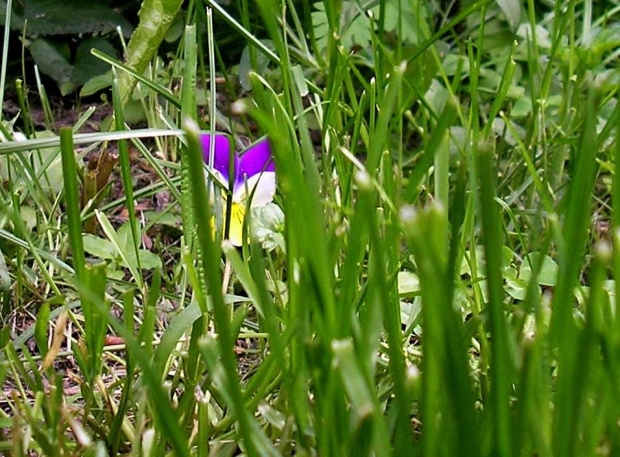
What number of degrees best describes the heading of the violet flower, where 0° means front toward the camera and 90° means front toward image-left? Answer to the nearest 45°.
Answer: approximately 0°
